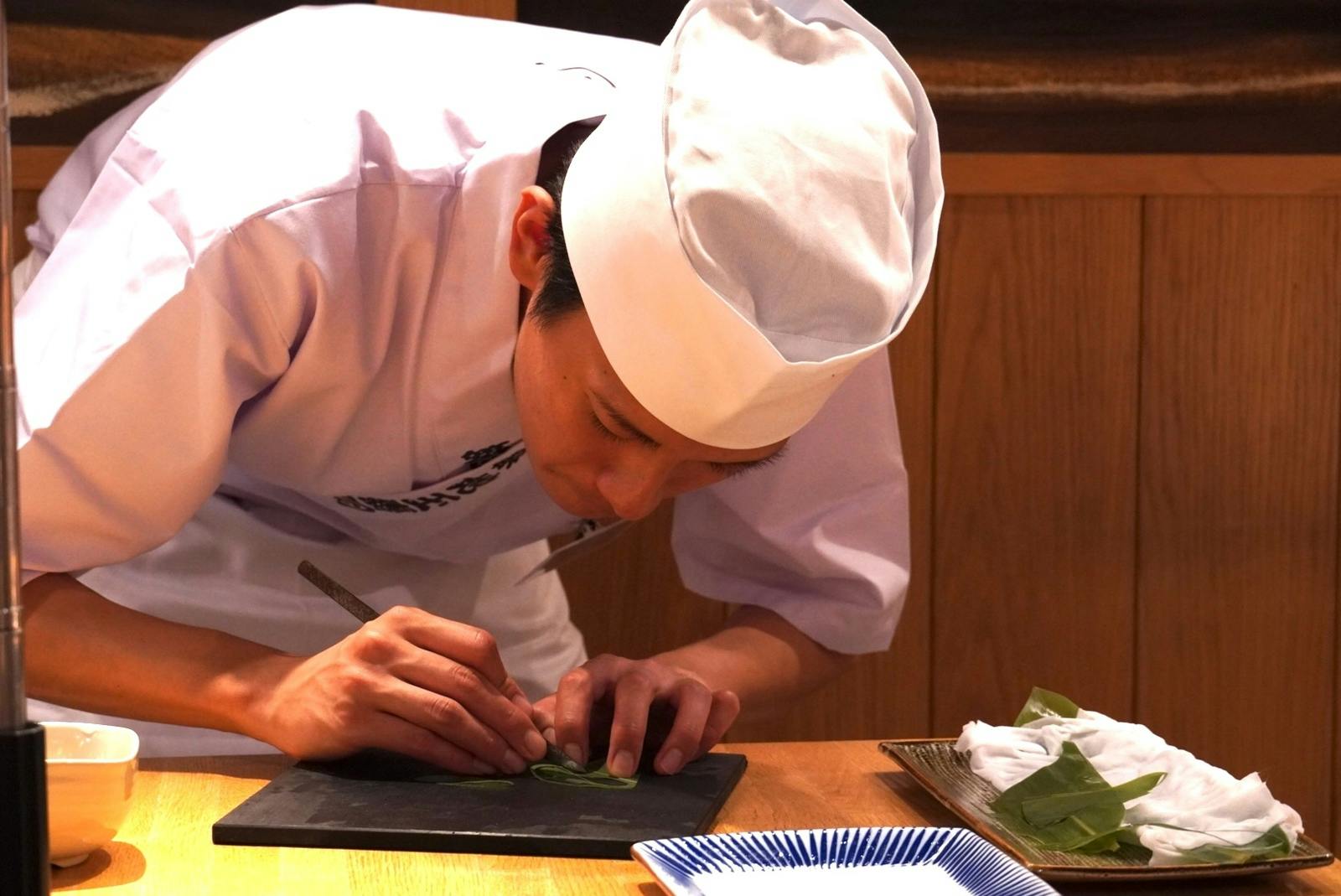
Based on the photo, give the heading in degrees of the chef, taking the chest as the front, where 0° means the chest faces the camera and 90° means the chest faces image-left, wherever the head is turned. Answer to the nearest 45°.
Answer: approximately 315°

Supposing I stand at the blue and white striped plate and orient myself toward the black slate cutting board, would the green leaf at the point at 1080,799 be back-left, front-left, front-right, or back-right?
back-right

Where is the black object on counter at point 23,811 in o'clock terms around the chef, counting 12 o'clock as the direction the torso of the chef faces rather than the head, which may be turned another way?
The black object on counter is roughly at 2 o'clock from the chef.
